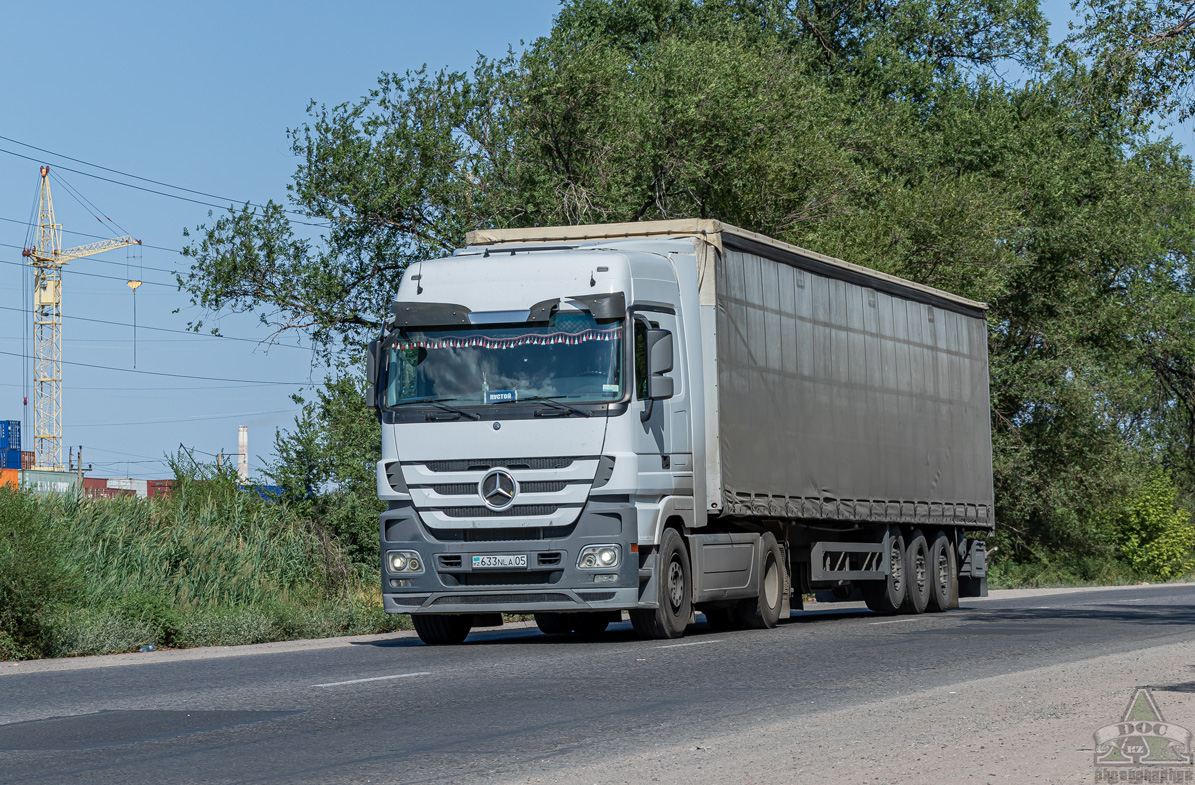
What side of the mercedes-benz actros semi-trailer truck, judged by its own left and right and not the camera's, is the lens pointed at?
front

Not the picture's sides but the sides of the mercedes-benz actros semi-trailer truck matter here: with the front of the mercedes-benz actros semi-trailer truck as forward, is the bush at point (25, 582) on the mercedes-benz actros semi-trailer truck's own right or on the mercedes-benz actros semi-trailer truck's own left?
on the mercedes-benz actros semi-trailer truck's own right

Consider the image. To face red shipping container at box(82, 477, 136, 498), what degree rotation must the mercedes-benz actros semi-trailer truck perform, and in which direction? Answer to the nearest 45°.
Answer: approximately 135° to its right

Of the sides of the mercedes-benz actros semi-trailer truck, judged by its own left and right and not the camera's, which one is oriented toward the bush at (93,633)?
front

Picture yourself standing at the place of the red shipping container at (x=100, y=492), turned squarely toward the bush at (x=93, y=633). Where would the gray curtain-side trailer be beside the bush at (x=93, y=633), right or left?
left

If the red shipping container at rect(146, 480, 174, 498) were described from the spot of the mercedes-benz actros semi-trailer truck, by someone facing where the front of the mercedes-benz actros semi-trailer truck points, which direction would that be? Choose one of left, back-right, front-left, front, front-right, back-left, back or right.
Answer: back-right

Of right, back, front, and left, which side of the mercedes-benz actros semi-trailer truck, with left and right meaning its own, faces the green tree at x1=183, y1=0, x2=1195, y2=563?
back
